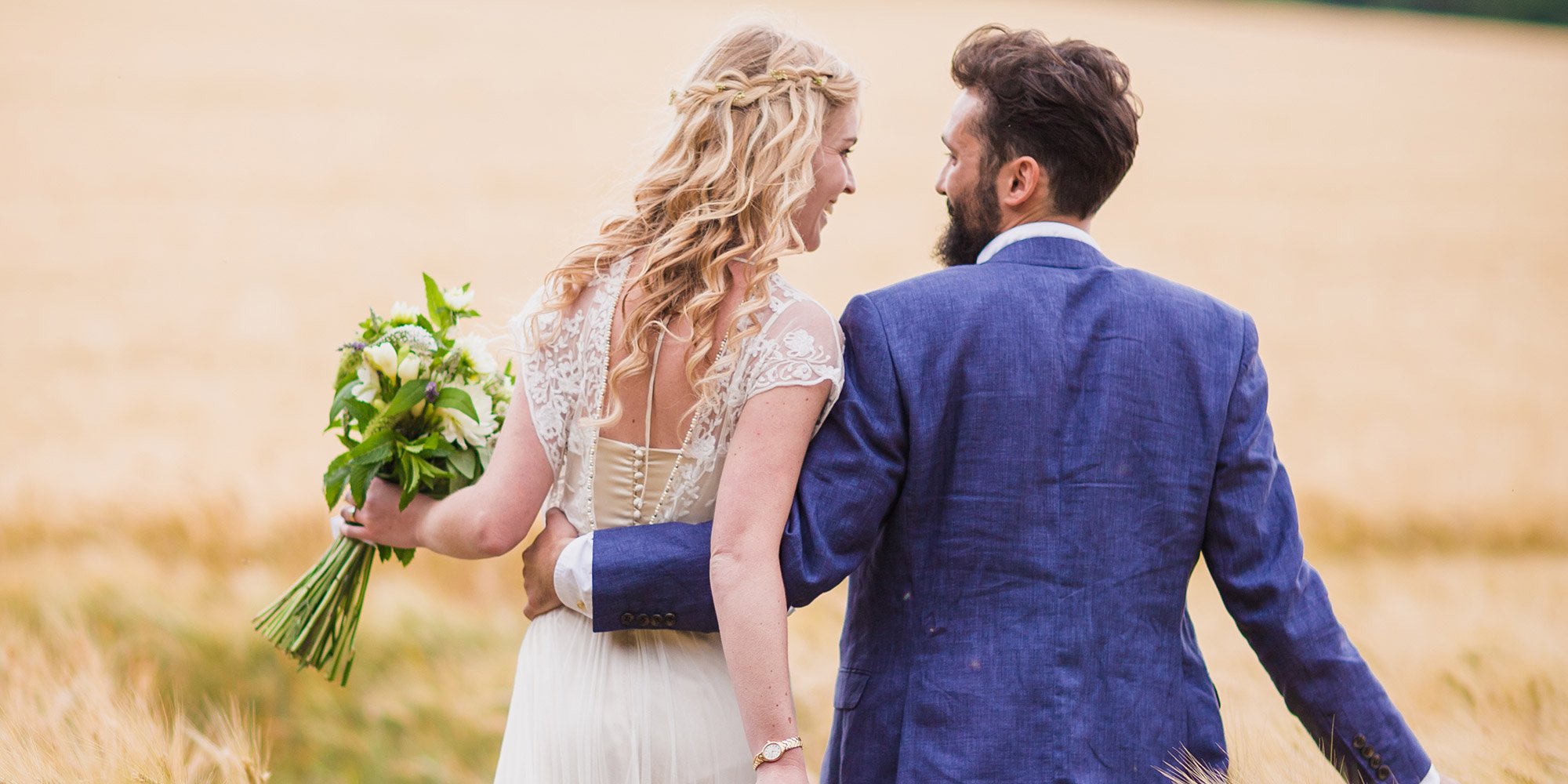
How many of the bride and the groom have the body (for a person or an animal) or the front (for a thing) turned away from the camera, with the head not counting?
2

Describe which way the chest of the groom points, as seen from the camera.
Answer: away from the camera

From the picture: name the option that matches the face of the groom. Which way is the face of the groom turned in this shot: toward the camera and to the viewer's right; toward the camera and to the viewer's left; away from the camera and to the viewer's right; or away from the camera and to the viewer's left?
away from the camera and to the viewer's left

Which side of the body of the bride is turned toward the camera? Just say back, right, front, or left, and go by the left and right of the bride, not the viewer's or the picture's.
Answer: back
